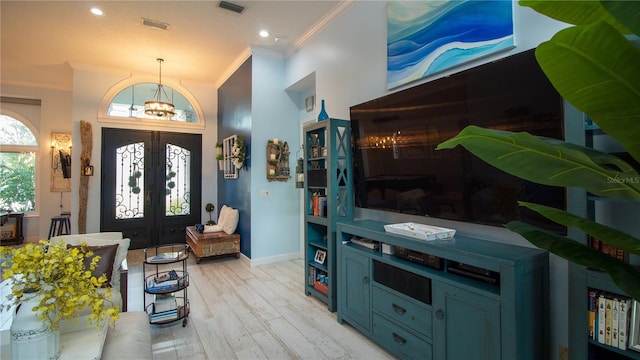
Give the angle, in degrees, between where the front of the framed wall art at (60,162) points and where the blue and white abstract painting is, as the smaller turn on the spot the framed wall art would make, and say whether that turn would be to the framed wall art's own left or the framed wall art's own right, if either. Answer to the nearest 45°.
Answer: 0° — it already faces it

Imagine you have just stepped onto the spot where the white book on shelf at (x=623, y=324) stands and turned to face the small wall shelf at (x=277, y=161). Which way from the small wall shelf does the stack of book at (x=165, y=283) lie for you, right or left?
left

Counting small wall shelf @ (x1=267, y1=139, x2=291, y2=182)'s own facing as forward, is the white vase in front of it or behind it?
in front

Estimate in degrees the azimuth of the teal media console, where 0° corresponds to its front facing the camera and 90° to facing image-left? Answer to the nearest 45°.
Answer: approximately 45°

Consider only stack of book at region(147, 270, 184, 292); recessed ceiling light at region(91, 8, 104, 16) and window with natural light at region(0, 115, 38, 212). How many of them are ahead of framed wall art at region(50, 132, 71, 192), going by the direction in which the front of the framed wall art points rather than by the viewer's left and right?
2

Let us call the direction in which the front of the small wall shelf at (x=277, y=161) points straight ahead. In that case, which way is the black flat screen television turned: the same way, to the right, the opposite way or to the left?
to the right

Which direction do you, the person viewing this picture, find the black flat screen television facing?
facing the viewer and to the left of the viewer

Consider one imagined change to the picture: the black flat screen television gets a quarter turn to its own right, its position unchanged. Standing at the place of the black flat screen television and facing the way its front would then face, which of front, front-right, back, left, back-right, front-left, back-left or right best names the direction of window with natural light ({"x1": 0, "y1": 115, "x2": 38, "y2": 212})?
front-left

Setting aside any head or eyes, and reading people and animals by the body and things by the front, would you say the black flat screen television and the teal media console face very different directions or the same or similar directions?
same or similar directions

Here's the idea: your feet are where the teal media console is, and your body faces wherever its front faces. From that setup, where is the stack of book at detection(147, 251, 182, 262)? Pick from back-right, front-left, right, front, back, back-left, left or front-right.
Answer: front-right

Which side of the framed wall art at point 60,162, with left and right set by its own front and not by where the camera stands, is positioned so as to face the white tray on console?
front

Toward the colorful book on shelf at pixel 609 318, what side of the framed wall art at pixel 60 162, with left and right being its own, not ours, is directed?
front

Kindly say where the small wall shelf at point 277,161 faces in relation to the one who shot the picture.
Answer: facing the viewer

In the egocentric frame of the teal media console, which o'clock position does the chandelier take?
The chandelier is roughly at 2 o'clock from the teal media console.

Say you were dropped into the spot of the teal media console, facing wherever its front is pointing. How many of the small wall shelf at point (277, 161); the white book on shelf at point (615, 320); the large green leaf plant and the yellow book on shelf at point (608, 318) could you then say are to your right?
1

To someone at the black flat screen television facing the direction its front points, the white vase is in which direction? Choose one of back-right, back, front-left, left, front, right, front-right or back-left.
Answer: front

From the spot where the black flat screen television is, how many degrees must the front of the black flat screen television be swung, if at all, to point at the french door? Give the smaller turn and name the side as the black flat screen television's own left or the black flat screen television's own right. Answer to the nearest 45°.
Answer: approximately 45° to the black flat screen television's own right
